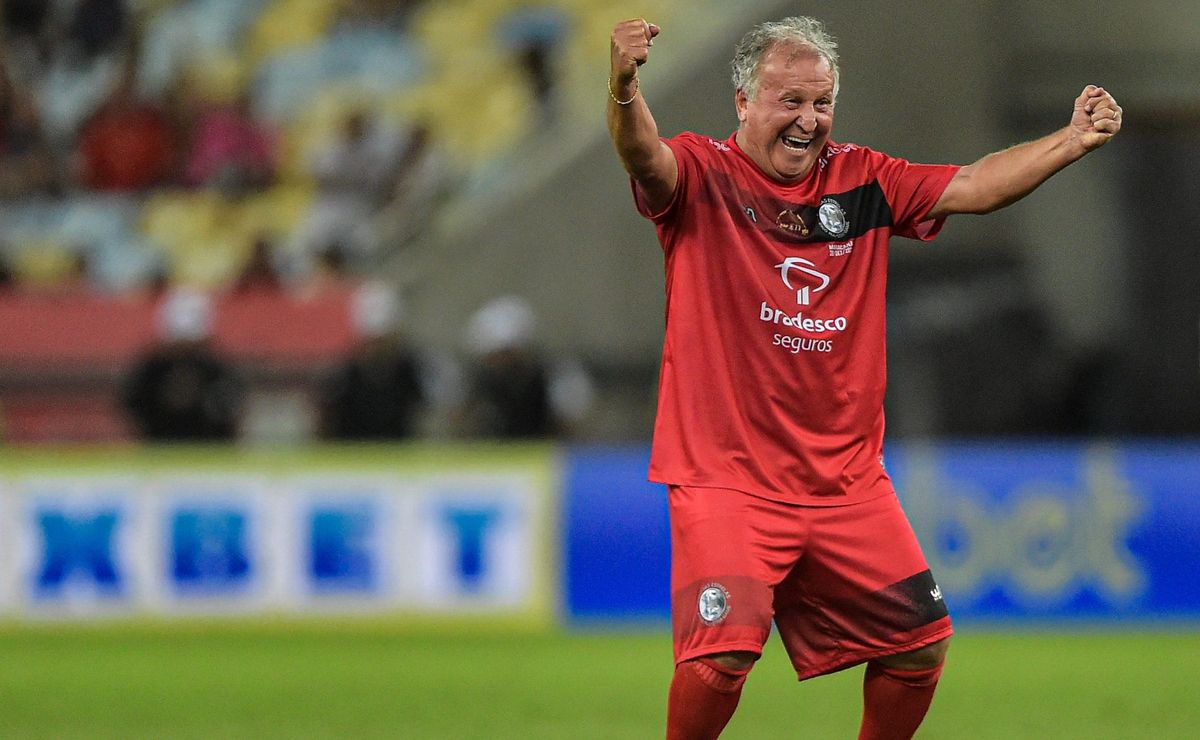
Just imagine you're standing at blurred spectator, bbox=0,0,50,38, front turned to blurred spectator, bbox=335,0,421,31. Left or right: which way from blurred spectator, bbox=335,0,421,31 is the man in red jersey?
right

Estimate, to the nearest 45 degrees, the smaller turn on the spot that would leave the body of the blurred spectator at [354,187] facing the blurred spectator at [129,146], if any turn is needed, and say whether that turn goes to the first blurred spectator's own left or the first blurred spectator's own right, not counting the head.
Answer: approximately 135° to the first blurred spectator's own right

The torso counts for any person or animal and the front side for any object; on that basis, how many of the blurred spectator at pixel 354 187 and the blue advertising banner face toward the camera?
2

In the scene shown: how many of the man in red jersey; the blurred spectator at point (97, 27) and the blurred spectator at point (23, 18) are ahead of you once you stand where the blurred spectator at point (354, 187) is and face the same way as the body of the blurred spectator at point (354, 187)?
1

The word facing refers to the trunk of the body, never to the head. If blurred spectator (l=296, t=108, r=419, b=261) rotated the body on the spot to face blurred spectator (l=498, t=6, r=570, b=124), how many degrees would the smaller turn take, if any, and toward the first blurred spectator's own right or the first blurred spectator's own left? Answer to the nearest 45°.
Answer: approximately 90° to the first blurred spectator's own left

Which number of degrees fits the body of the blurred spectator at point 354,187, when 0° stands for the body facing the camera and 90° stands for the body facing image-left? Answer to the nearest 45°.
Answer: approximately 0°

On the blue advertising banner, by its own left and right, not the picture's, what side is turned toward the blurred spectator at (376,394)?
right

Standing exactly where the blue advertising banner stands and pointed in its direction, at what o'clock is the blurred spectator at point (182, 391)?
The blurred spectator is roughly at 3 o'clock from the blue advertising banner.

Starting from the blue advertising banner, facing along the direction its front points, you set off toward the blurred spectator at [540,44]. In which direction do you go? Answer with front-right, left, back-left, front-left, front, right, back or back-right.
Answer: back-right
